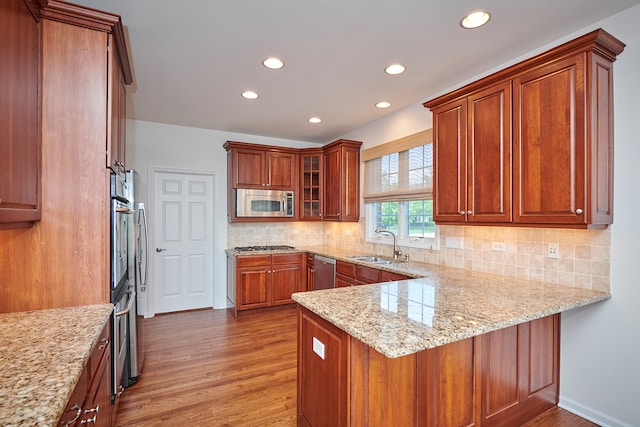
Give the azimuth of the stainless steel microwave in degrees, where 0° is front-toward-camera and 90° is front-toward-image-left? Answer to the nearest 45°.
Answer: approximately 0°

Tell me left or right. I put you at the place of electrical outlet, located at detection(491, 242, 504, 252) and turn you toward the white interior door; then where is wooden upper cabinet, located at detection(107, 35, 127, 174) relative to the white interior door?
left

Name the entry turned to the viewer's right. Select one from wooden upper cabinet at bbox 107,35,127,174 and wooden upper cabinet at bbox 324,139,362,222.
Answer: wooden upper cabinet at bbox 107,35,127,174

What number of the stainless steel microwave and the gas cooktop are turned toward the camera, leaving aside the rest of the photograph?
2

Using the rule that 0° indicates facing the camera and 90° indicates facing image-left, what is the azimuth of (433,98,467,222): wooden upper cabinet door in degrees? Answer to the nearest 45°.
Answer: approximately 45°

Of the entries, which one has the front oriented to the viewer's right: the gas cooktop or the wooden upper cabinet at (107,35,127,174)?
the wooden upper cabinet

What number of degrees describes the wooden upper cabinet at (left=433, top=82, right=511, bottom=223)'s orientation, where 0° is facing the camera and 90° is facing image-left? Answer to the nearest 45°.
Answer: approximately 45°

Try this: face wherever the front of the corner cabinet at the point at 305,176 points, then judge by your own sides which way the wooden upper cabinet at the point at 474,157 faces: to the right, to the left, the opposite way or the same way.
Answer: to the right

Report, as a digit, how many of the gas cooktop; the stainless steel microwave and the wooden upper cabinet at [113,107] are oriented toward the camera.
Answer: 2

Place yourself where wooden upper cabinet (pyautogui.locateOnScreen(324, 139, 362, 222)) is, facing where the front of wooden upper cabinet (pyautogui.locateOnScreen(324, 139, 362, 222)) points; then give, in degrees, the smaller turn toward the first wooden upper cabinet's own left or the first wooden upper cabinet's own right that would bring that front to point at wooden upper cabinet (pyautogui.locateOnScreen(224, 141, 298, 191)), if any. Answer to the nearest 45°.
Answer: approximately 45° to the first wooden upper cabinet's own right

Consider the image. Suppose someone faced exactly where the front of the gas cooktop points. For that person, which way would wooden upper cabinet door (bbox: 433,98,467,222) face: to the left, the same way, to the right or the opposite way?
to the right
